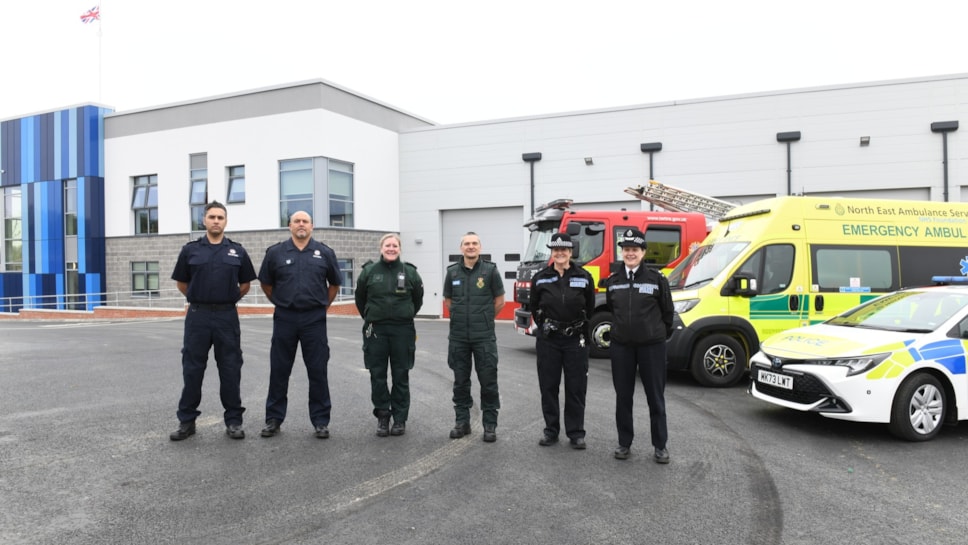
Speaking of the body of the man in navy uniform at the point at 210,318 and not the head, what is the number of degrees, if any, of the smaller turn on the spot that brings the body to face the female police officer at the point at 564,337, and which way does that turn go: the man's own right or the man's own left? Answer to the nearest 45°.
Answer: approximately 45° to the man's own left

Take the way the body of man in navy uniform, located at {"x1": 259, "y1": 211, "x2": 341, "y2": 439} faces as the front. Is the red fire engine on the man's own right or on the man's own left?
on the man's own left

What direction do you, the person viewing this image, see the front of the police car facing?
facing the viewer and to the left of the viewer

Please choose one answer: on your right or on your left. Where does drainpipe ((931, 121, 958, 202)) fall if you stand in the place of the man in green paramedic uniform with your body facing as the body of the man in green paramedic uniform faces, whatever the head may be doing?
on your left

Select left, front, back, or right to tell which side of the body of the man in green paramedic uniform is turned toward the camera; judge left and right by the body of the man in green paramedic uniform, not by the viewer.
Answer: front

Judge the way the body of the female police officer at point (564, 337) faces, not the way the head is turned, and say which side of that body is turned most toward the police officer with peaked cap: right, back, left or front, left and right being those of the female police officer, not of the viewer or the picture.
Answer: left

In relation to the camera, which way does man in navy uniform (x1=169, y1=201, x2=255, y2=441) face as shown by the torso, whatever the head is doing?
toward the camera

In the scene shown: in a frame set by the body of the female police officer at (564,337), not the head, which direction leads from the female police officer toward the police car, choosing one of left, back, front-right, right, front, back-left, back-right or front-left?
left

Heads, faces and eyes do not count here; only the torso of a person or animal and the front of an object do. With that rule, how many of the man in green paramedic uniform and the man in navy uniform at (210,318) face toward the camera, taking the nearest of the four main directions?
2

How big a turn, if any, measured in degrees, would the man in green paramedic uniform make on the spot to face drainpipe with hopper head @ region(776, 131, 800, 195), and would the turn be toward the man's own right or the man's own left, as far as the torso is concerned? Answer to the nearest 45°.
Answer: approximately 135° to the man's own left

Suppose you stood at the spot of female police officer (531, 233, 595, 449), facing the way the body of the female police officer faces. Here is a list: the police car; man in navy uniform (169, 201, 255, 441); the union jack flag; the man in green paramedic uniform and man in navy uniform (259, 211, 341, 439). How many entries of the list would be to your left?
1

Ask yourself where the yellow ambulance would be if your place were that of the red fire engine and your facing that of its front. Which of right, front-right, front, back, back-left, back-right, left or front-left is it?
left

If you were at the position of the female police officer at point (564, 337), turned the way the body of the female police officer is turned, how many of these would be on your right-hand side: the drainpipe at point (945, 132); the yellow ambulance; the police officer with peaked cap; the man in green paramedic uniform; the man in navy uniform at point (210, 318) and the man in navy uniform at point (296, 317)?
3
